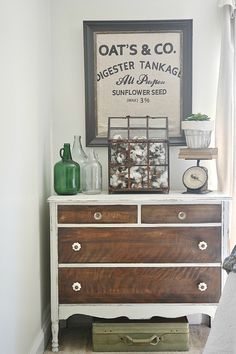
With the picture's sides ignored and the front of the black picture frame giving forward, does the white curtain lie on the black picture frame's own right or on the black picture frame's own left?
on the black picture frame's own left

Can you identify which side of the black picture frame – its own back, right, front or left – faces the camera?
front

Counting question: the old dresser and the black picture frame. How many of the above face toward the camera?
2

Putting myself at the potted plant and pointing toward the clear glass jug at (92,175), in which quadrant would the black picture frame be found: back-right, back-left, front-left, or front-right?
front-right

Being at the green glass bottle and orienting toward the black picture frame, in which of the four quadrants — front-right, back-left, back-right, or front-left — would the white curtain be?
front-right

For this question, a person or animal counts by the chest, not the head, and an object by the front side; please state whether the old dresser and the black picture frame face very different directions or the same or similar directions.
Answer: same or similar directions
